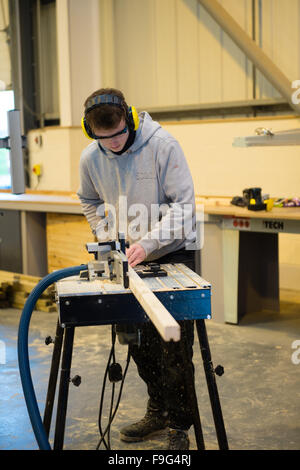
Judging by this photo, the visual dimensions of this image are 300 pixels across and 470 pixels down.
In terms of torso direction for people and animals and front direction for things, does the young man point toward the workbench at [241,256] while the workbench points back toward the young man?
no

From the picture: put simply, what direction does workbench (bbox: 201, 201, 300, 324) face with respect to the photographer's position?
facing the viewer

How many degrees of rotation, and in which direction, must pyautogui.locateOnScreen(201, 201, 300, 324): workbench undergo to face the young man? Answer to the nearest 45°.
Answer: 0° — it already faces them

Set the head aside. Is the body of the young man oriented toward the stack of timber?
no

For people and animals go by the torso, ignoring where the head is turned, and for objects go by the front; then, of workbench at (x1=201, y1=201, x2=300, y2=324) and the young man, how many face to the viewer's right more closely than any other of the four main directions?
0

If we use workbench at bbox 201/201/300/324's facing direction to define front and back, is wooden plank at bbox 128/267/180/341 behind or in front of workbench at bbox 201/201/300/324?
in front

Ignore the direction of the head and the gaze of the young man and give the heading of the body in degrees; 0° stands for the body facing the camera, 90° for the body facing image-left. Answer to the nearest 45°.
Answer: approximately 45°
